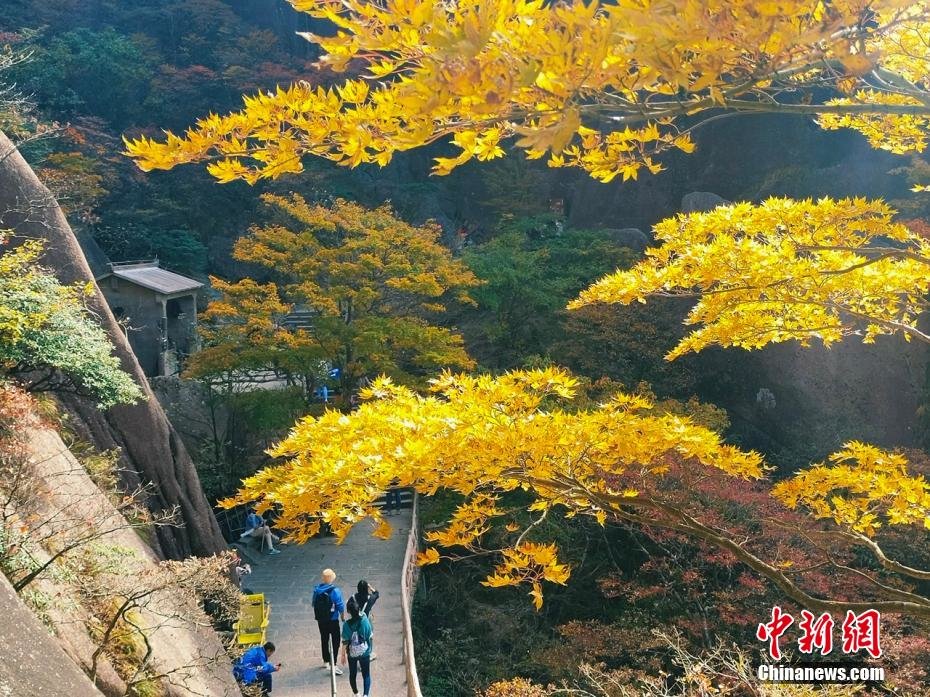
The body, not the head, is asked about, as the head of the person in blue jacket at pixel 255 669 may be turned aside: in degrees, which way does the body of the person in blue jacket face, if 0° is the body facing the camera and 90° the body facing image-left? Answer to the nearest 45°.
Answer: approximately 270°

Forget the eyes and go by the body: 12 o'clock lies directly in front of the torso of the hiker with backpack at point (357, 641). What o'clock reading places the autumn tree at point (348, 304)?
The autumn tree is roughly at 12 o'clock from the hiker with backpack.

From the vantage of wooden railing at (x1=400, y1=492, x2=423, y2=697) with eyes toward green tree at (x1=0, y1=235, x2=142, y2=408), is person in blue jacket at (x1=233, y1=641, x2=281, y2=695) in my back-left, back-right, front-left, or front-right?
front-left

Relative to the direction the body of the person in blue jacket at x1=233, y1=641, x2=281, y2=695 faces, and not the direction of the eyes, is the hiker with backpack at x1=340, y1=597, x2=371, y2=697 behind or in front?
in front

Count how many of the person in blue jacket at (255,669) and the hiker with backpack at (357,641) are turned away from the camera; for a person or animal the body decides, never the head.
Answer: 1

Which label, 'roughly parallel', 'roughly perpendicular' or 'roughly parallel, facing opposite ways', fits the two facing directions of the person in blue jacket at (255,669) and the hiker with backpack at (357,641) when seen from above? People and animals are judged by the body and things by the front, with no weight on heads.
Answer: roughly perpendicular

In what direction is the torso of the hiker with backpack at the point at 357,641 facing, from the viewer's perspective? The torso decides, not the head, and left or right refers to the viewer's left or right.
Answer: facing away from the viewer

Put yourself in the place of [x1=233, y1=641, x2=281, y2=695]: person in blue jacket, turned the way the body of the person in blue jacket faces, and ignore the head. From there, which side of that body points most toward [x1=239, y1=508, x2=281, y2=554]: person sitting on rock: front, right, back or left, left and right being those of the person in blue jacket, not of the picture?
left
